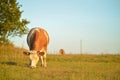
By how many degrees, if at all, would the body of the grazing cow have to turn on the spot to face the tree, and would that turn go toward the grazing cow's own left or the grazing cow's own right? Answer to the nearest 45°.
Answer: approximately 180°

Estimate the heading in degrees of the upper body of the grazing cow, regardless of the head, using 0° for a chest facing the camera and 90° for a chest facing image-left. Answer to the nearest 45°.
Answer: approximately 0°
